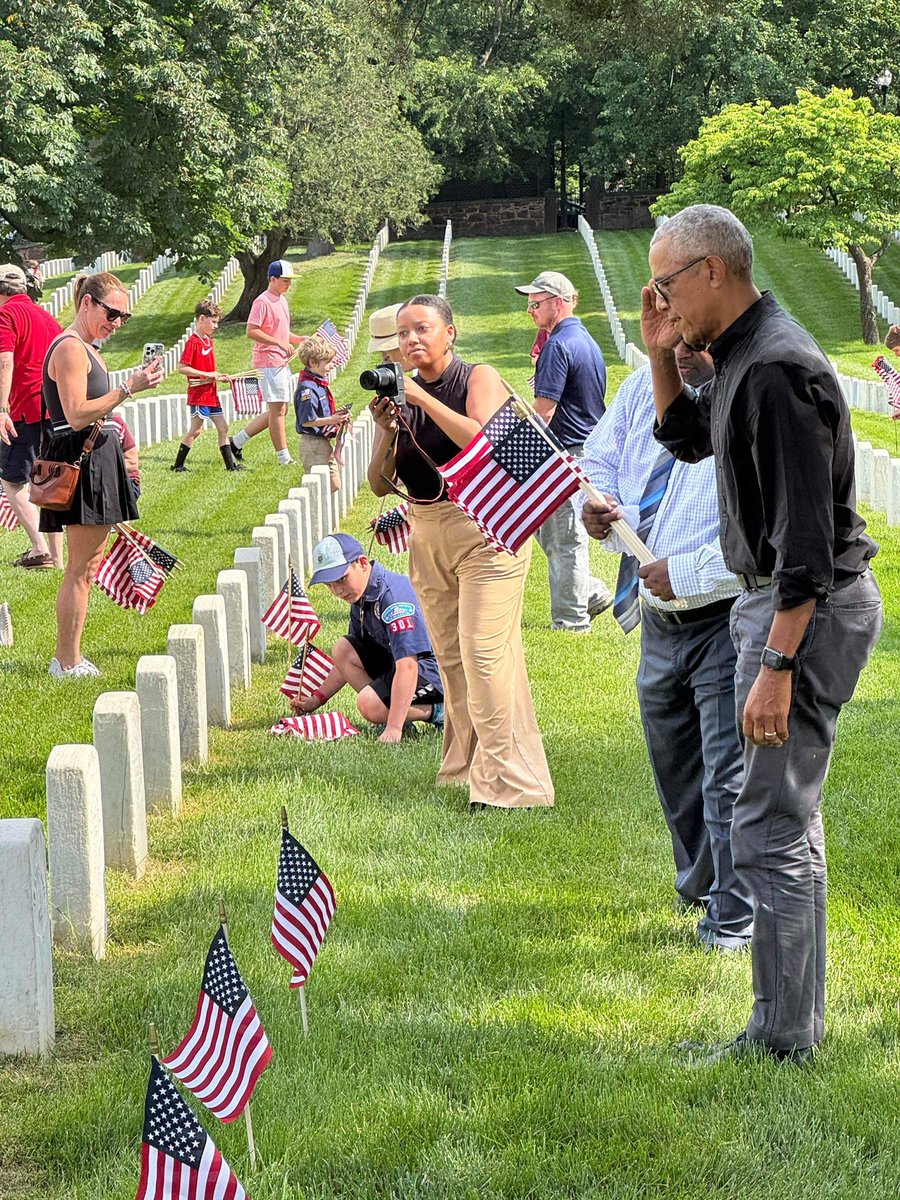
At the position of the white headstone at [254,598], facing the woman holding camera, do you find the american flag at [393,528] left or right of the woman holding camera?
left

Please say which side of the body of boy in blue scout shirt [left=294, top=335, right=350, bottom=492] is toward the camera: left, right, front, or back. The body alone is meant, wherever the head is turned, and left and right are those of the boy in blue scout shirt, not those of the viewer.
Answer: right

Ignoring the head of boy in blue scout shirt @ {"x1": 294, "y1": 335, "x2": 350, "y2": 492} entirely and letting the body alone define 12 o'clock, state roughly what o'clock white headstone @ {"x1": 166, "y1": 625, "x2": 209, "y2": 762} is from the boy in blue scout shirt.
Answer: The white headstone is roughly at 3 o'clock from the boy in blue scout shirt.

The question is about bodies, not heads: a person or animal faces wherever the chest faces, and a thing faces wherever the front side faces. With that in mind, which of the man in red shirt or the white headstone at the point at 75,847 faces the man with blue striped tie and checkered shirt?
the white headstone

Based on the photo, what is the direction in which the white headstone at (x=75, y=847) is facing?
to the viewer's right

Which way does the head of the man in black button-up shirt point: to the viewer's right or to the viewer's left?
to the viewer's left

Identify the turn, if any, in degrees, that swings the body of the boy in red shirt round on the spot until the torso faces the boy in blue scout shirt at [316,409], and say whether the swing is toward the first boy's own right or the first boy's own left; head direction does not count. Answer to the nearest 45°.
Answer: approximately 45° to the first boy's own right

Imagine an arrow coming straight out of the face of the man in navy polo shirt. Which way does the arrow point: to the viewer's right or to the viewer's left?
to the viewer's left

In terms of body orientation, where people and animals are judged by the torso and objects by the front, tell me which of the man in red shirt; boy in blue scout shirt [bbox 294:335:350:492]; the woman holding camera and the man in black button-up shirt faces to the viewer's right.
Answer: the boy in blue scout shirt

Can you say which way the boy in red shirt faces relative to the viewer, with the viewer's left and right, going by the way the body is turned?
facing the viewer and to the right of the viewer

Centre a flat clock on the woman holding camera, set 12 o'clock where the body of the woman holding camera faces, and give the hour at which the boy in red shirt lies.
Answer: The boy in red shirt is roughly at 4 o'clock from the woman holding camera.

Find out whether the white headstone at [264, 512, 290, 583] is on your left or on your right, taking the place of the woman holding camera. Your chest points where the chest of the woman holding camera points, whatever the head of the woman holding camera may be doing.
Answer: on your right

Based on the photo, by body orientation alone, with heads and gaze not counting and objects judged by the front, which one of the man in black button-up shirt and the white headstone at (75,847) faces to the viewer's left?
the man in black button-up shirt

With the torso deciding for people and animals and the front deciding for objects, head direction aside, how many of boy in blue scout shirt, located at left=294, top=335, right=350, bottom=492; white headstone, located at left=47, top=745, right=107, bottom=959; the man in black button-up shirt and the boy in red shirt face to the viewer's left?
1

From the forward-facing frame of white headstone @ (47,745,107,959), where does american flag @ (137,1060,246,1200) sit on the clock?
The american flag is roughly at 3 o'clock from the white headstone.
